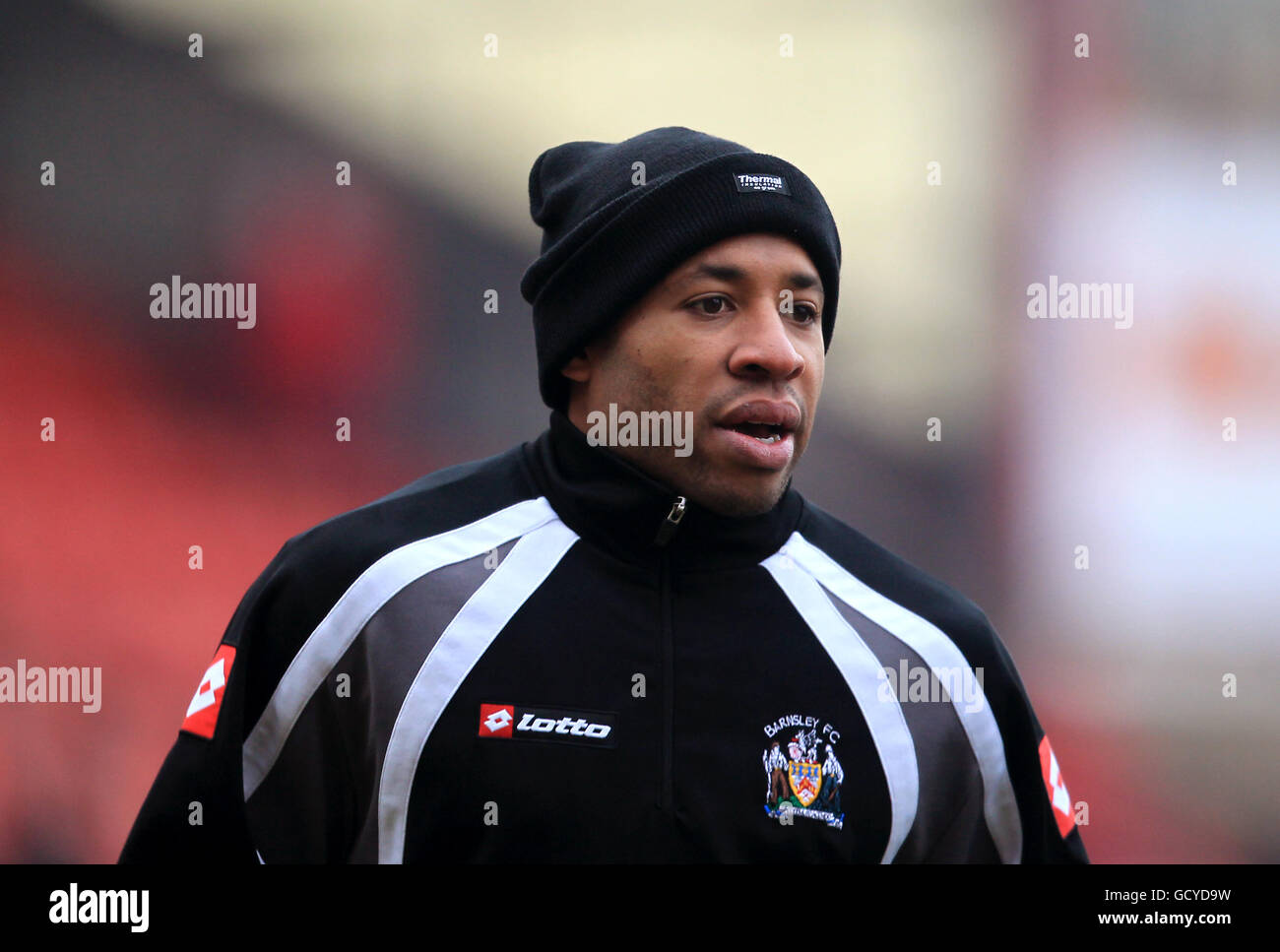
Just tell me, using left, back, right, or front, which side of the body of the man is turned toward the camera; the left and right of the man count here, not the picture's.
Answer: front

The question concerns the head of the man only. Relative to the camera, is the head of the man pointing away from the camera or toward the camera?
toward the camera
